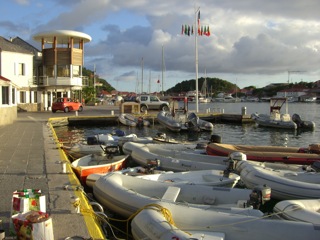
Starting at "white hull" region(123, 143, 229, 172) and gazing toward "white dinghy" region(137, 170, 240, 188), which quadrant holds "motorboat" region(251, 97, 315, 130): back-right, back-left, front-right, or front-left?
back-left

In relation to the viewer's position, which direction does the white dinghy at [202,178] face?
facing to the left of the viewer

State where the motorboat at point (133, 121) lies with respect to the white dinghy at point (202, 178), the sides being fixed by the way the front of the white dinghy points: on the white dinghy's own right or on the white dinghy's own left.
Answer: on the white dinghy's own right

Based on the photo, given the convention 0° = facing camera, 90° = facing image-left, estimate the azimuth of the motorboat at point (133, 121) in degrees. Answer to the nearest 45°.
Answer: approximately 135°

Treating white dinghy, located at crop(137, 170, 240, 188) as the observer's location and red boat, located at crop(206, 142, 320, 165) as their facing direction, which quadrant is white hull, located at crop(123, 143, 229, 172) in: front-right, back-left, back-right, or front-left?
front-left

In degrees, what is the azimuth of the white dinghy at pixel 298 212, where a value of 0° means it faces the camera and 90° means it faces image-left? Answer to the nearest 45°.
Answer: approximately 90°

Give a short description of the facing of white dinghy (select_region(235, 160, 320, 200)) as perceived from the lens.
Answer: facing to the left of the viewer

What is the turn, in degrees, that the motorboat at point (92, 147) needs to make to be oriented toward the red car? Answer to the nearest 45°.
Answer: approximately 90° to its right

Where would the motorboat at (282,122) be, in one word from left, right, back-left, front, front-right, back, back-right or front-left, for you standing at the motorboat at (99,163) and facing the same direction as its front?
back

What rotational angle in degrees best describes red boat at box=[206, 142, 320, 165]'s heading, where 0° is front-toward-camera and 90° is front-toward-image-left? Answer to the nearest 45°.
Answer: approximately 90°

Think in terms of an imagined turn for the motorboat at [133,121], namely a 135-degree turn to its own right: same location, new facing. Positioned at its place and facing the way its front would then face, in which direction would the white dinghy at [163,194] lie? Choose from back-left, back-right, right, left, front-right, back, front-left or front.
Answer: right

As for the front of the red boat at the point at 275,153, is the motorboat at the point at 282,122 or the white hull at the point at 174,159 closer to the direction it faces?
the white hull

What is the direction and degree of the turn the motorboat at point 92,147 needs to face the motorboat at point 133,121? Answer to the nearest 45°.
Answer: approximately 90° to its right

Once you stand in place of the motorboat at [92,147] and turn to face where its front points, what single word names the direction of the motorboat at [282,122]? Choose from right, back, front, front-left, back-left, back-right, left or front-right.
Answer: back-right

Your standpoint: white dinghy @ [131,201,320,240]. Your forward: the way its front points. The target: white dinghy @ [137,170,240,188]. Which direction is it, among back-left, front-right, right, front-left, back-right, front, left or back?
right

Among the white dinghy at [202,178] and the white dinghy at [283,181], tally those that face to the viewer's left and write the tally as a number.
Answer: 2

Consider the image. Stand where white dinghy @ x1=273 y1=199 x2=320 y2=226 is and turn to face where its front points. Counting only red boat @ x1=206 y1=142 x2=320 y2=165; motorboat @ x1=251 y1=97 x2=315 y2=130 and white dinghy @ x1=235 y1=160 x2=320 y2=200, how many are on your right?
3
